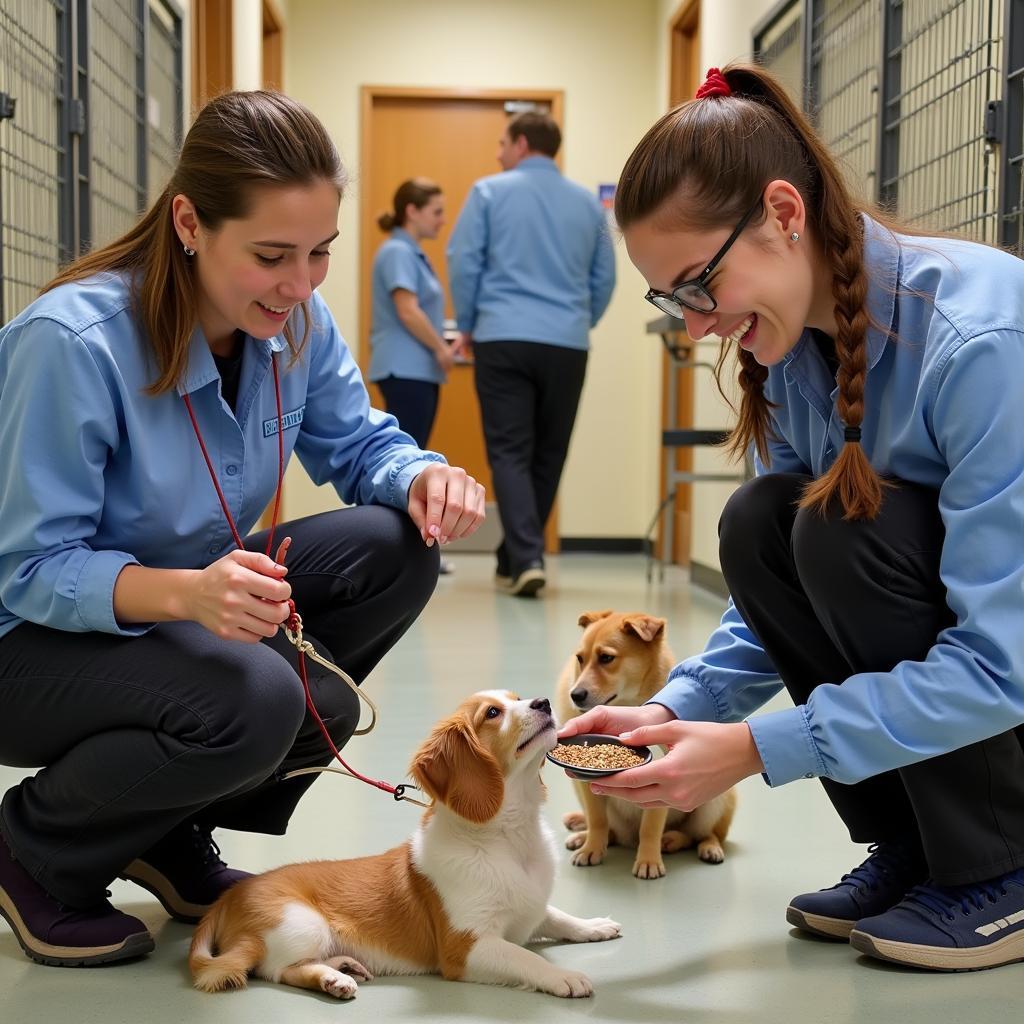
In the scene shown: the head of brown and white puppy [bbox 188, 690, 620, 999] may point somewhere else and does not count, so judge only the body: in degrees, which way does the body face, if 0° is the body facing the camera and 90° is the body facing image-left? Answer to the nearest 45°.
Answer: approximately 270°

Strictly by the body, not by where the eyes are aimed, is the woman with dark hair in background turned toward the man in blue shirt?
yes

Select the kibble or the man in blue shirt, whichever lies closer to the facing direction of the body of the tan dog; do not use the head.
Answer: the kibble

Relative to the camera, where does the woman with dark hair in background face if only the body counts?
to the viewer's right

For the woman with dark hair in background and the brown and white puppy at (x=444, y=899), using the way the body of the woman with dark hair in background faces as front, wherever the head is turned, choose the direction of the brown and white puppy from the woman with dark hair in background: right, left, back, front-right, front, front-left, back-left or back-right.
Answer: right

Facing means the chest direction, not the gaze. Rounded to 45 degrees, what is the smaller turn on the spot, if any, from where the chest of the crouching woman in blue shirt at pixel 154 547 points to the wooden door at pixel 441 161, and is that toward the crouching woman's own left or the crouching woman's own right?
approximately 135° to the crouching woman's own left

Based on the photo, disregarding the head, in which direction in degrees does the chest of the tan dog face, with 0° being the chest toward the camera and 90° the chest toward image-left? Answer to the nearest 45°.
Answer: approximately 45°

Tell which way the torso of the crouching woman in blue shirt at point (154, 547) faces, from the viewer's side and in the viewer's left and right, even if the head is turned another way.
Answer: facing the viewer and to the right of the viewer

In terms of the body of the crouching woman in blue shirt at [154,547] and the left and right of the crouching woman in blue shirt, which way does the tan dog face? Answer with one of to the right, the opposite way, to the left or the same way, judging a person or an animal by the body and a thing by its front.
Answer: to the right

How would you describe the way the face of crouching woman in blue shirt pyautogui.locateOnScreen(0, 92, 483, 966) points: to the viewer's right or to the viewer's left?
to the viewer's right

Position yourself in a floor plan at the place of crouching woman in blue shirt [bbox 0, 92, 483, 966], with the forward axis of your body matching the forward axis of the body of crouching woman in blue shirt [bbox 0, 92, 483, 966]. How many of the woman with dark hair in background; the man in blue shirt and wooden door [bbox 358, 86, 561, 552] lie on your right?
0

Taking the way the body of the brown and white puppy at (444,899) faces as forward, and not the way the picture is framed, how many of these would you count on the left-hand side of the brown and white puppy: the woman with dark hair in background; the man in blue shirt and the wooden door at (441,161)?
3

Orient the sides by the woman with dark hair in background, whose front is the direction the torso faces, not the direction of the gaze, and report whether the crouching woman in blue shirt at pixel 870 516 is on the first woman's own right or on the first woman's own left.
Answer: on the first woman's own right

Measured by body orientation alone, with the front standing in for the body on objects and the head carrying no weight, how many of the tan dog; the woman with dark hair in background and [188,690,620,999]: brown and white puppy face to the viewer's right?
2

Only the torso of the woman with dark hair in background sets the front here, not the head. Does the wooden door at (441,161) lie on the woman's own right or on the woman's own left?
on the woman's own left
